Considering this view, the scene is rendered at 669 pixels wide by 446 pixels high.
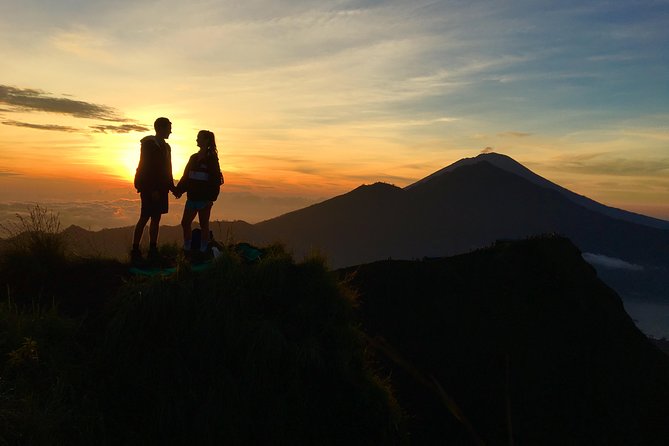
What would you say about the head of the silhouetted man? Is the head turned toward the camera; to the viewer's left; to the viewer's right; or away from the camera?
to the viewer's right

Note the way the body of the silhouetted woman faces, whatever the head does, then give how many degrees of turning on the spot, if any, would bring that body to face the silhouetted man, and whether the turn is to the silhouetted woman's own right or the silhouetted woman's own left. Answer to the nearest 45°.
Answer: approximately 45° to the silhouetted woman's own right

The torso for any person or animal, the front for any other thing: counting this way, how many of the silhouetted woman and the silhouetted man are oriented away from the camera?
0

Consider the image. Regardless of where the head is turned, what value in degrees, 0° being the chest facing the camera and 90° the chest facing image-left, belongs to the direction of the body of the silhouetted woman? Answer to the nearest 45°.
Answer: approximately 45°

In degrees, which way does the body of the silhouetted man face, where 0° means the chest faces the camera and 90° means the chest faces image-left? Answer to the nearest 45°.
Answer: approximately 315°

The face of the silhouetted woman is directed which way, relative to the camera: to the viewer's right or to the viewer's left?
to the viewer's left

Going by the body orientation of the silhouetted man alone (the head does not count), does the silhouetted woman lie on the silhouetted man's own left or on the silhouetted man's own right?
on the silhouetted man's own left
